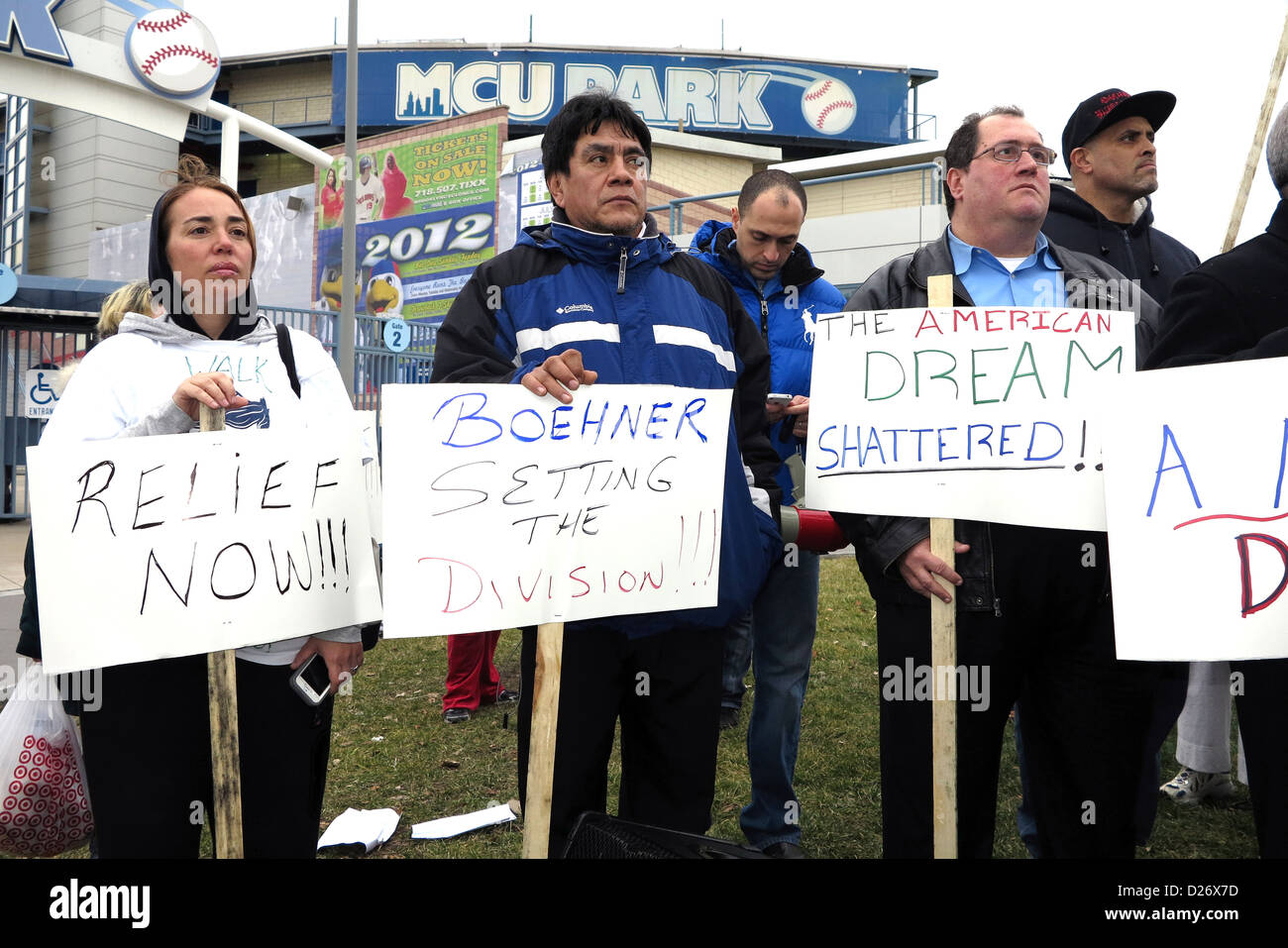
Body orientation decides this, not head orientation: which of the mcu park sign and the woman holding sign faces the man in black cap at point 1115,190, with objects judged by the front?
the mcu park sign

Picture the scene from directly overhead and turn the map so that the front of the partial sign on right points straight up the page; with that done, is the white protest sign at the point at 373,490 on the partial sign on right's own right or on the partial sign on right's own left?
on the partial sign on right's own right

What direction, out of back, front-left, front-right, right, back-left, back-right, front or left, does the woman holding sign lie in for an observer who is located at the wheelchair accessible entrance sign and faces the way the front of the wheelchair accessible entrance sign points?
front

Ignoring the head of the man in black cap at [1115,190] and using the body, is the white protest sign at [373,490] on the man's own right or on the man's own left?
on the man's own right

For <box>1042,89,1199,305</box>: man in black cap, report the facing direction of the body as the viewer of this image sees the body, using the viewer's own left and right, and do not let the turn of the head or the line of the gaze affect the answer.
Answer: facing the viewer and to the right of the viewer

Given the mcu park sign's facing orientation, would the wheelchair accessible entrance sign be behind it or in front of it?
in front

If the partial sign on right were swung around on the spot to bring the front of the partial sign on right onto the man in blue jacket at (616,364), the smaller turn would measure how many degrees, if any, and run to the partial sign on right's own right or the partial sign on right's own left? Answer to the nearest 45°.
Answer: approximately 90° to the partial sign on right's own right

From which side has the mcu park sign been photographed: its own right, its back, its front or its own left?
front

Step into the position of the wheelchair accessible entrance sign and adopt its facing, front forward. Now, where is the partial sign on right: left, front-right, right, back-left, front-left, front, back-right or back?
front

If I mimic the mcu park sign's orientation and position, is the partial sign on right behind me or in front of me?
in front

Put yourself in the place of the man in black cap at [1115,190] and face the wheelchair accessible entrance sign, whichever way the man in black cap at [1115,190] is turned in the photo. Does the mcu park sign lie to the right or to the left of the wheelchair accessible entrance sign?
right

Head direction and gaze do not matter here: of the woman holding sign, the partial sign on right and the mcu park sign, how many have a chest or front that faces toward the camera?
3

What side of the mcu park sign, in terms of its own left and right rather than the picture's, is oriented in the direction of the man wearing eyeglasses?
front

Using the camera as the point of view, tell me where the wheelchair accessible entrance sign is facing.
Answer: facing the viewer
